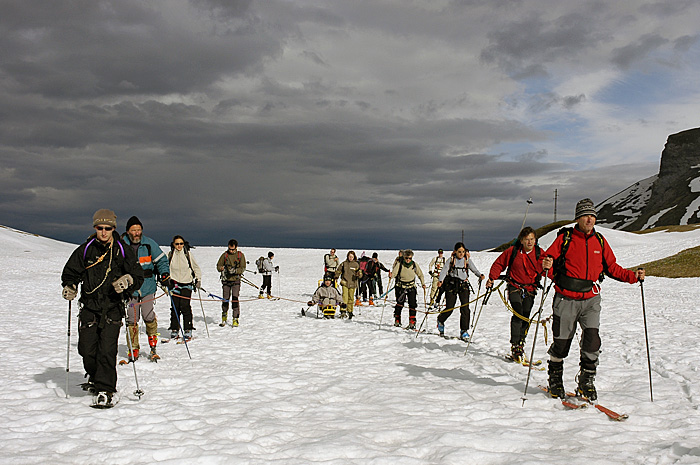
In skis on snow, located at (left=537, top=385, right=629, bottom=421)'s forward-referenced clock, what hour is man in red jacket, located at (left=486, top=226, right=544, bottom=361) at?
The man in red jacket is roughly at 7 o'clock from the skis on snow.

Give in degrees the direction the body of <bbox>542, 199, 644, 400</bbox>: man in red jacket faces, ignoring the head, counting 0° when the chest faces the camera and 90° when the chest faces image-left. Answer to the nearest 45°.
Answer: approximately 315°

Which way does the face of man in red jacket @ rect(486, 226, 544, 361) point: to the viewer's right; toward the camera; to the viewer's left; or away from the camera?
toward the camera

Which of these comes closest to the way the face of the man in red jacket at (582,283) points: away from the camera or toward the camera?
toward the camera

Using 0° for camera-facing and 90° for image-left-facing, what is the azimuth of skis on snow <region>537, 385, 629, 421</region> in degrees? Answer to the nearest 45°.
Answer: approximately 315°
